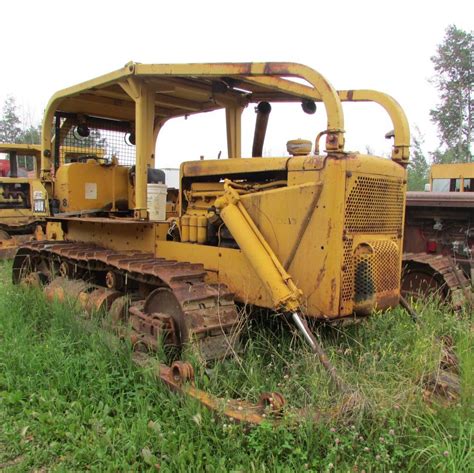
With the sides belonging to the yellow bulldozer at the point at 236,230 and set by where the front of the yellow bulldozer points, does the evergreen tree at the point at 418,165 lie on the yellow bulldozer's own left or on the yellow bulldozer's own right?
on the yellow bulldozer's own left

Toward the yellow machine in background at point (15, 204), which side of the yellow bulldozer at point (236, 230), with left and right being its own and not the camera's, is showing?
back

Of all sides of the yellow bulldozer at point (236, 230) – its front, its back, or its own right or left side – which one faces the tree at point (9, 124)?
back

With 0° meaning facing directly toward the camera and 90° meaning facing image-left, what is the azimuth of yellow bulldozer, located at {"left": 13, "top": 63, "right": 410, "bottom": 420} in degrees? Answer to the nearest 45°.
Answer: approximately 315°

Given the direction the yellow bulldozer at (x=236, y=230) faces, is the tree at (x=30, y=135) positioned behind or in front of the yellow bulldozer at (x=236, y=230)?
behind

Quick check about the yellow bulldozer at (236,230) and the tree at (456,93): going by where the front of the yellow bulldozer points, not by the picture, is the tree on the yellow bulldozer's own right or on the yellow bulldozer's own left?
on the yellow bulldozer's own left
